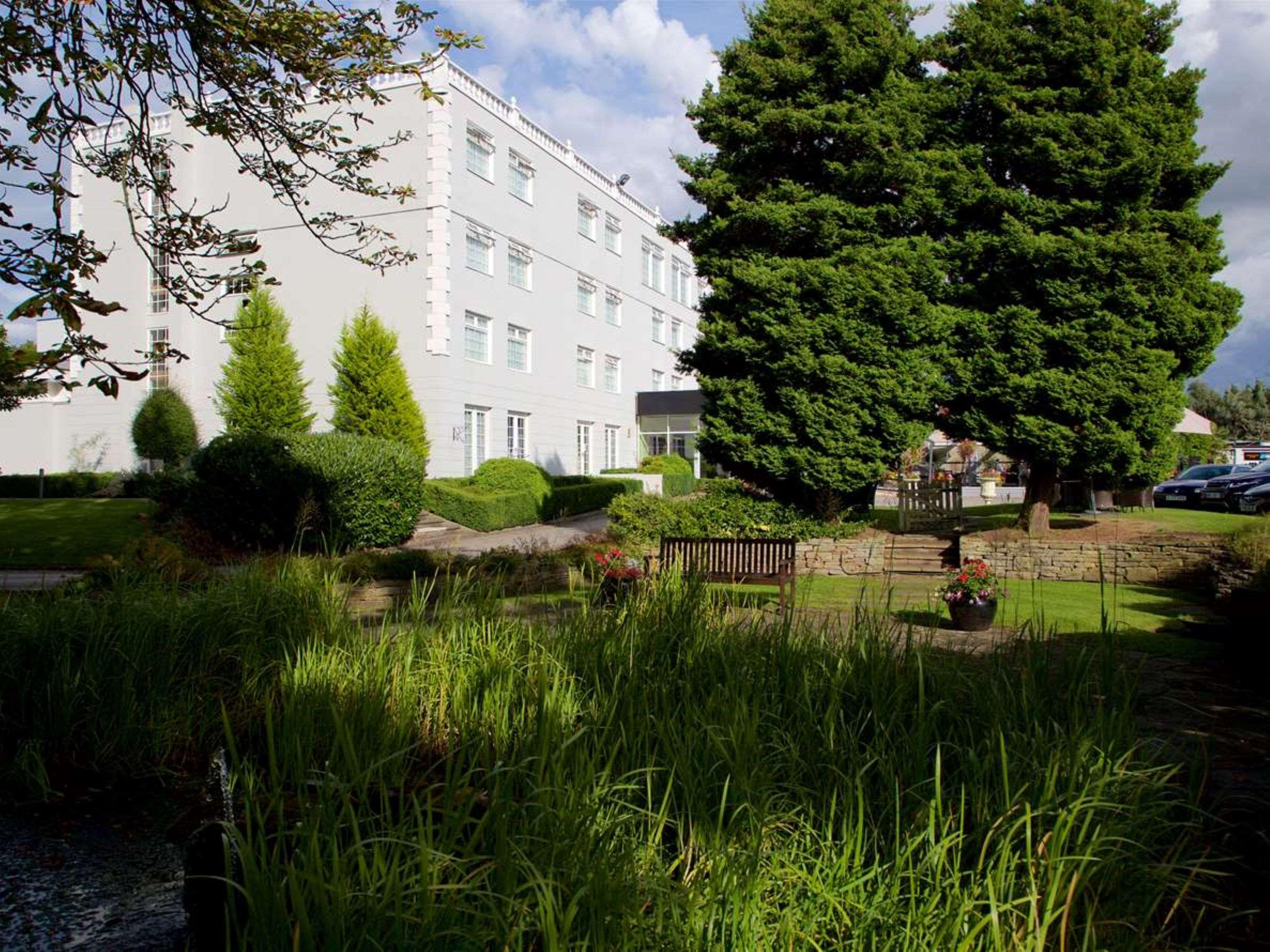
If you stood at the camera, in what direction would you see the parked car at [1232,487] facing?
facing the viewer and to the left of the viewer

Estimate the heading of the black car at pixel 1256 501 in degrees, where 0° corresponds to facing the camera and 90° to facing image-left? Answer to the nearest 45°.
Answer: approximately 45°

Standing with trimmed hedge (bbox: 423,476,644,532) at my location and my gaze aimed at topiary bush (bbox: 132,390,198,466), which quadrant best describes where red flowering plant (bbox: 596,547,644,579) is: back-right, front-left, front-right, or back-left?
back-left

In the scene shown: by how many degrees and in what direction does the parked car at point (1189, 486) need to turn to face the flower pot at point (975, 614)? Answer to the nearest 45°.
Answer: approximately 45° to its left

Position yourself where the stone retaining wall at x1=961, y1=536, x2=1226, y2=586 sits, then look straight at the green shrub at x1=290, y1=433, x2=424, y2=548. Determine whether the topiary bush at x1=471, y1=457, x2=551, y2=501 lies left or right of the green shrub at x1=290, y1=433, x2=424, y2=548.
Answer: right

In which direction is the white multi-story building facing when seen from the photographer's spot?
facing the viewer and to the right of the viewer

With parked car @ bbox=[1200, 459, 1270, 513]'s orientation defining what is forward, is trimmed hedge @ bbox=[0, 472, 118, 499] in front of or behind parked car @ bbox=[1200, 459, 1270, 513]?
in front

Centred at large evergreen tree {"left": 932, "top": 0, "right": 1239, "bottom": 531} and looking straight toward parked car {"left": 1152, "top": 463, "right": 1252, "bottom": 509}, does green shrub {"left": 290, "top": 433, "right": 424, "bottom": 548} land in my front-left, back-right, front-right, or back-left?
back-left

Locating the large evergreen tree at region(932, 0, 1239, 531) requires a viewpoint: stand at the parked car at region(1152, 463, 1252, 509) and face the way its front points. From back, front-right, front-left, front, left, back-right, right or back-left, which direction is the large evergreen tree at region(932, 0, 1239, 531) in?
front-left

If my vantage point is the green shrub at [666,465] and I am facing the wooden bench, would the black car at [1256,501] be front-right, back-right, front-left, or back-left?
front-left

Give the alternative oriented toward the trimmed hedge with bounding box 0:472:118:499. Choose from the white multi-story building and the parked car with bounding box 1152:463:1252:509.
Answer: the parked car

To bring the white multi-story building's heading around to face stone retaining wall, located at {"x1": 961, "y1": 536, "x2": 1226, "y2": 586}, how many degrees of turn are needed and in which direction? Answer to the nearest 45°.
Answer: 0° — it already faces it

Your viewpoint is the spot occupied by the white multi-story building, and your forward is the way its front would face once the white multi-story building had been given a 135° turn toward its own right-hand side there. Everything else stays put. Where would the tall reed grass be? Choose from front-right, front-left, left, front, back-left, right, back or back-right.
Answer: left
